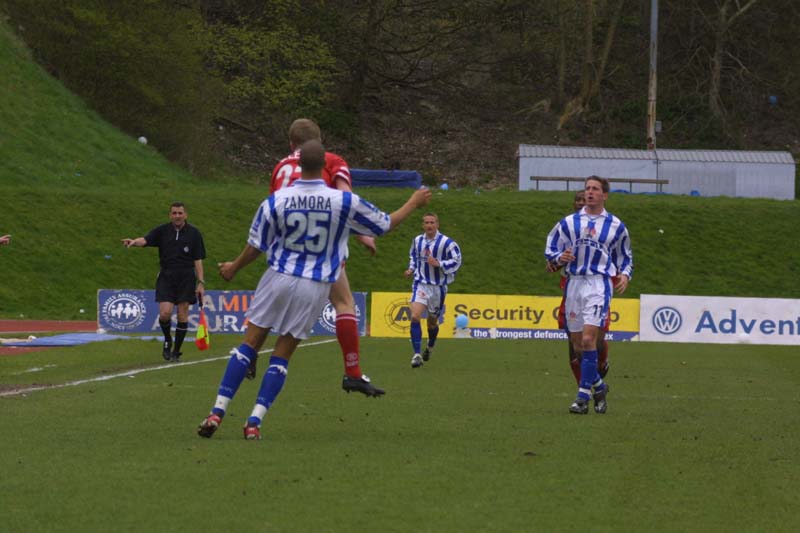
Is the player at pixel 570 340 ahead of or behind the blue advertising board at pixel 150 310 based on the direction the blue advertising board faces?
ahead

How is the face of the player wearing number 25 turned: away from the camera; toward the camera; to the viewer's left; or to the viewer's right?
away from the camera

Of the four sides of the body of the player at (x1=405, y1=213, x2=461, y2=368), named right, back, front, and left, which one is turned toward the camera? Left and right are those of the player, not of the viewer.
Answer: front

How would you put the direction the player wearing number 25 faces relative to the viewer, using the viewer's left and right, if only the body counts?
facing away from the viewer

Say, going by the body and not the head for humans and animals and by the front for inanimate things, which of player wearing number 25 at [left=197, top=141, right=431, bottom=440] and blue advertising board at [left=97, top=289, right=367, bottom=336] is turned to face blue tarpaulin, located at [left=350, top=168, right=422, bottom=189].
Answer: the player wearing number 25

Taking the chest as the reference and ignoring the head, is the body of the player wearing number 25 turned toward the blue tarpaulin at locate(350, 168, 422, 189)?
yes

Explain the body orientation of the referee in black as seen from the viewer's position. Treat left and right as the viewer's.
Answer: facing the viewer

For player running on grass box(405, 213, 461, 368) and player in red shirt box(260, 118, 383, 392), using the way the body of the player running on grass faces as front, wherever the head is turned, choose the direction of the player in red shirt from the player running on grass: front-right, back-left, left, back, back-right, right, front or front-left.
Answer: front

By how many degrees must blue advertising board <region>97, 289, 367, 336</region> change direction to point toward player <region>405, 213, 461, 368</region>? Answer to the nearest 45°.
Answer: approximately 45° to its left

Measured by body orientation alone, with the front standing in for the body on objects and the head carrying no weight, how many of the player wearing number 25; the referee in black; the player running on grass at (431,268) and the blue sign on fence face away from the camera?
1

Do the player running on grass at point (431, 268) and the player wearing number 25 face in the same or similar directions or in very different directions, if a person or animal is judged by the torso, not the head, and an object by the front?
very different directions
